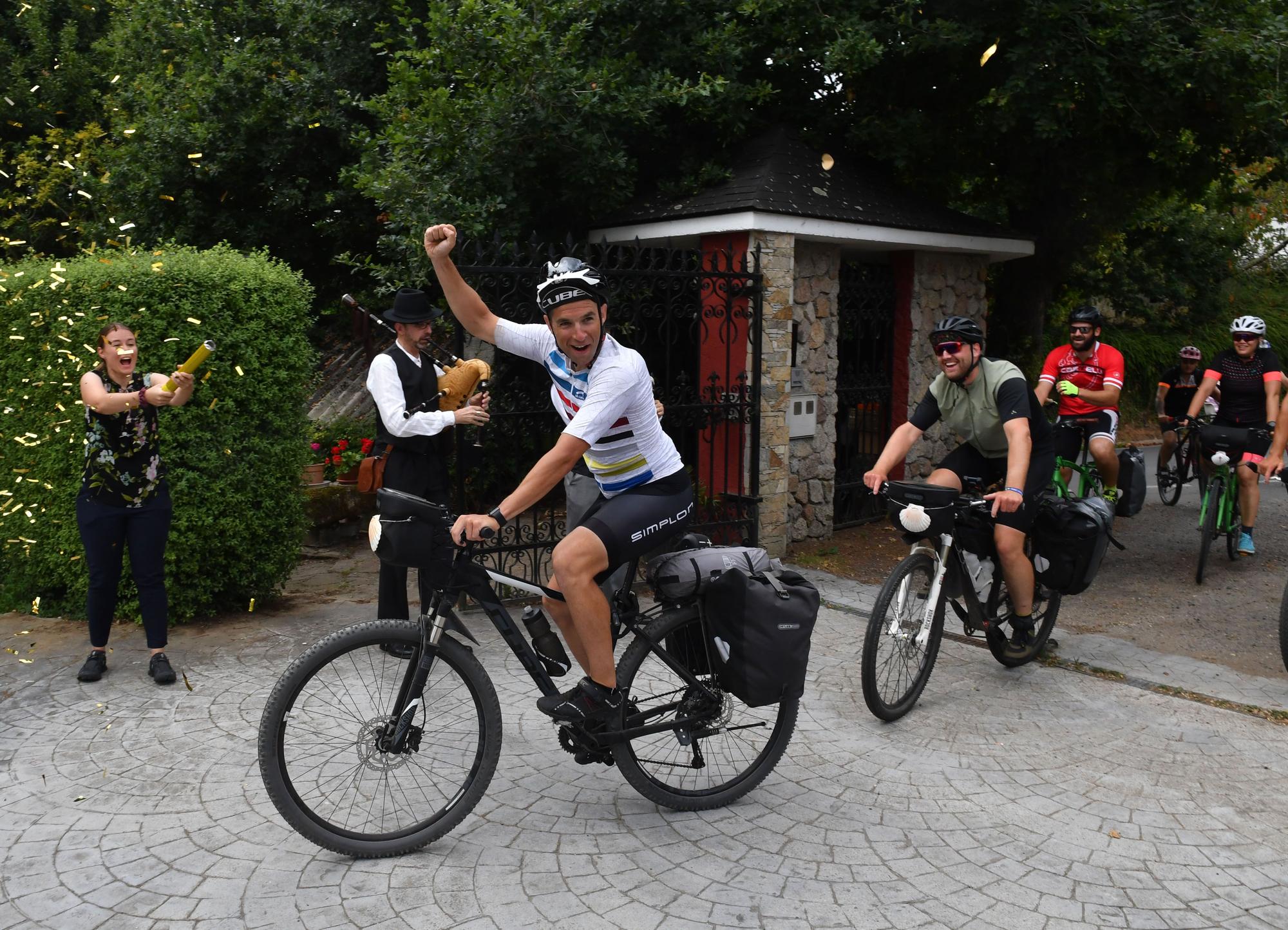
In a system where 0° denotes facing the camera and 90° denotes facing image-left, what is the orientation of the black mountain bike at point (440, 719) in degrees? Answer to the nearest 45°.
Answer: approximately 90°

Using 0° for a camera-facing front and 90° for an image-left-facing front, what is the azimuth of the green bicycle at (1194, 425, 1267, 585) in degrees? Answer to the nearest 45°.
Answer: approximately 0°

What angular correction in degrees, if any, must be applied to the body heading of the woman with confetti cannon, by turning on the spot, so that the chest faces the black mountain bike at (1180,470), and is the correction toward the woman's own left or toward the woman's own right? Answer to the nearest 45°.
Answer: approximately 45° to the woman's own left

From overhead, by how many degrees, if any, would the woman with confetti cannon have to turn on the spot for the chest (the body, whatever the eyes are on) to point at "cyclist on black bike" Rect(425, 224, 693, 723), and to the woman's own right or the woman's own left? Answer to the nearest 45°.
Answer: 0° — they already face them

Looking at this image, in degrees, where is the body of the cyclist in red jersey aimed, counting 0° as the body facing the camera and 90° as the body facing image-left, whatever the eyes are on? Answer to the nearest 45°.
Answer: approximately 45°

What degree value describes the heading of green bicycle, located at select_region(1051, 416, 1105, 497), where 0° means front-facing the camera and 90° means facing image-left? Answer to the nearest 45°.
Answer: approximately 45°

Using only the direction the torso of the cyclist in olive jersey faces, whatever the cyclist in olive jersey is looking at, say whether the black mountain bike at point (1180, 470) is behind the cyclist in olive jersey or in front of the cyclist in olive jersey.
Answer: behind

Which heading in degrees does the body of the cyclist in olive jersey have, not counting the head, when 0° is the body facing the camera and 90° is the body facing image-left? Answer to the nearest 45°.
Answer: approximately 45°
